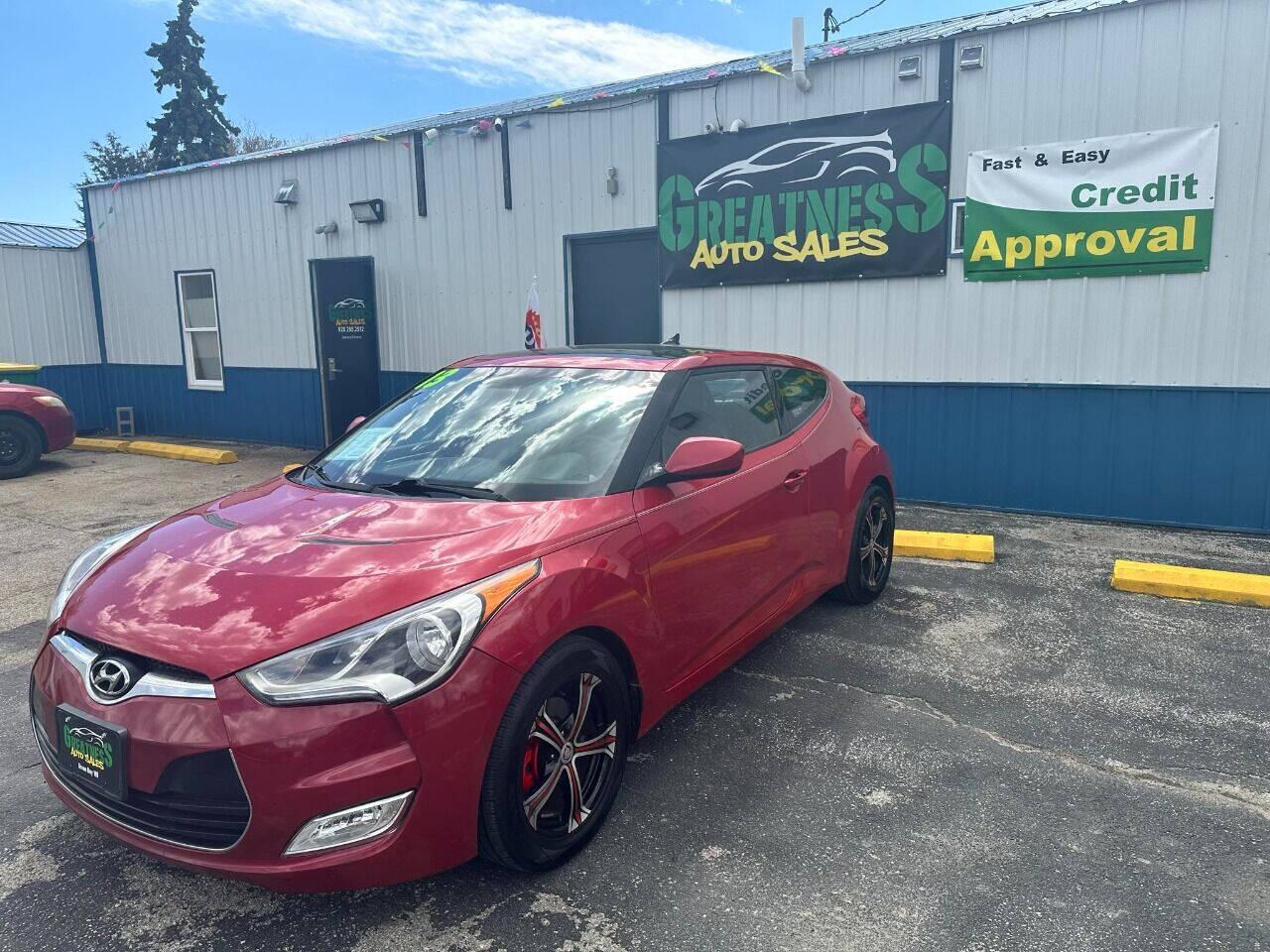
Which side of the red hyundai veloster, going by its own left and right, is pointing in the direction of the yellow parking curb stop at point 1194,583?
back

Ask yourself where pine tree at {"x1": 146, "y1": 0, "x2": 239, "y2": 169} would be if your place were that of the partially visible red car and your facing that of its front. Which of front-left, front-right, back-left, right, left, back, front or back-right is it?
left

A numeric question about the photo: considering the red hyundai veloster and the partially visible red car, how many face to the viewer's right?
1

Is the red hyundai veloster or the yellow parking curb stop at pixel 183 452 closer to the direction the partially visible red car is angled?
the yellow parking curb stop

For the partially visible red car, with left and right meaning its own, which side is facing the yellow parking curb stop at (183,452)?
front

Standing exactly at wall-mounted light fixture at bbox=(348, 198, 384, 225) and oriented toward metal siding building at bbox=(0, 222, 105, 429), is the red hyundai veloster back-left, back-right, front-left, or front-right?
back-left

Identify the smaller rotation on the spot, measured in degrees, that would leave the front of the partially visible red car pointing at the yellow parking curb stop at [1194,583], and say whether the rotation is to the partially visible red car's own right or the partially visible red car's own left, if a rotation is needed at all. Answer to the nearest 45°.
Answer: approximately 45° to the partially visible red car's own right

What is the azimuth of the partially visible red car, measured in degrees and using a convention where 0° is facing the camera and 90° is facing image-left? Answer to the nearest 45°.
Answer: approximately 270°

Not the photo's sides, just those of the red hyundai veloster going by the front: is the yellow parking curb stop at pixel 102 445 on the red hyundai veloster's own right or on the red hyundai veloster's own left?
on the red hyundai veloster's own right

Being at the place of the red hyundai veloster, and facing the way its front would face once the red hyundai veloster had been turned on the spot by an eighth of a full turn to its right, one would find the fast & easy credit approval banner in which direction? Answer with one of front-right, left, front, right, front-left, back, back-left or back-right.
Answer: back-right

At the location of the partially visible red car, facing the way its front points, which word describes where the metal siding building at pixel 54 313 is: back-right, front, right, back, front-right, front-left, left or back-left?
left

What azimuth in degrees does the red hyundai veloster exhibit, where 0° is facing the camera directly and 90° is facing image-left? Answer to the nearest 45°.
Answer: approximately 45°
